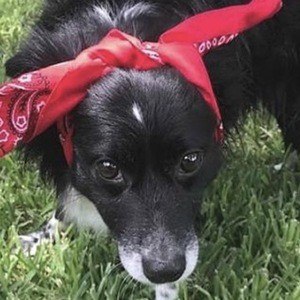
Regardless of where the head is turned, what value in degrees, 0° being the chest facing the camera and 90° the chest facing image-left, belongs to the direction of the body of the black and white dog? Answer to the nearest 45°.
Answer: approximately 0°
